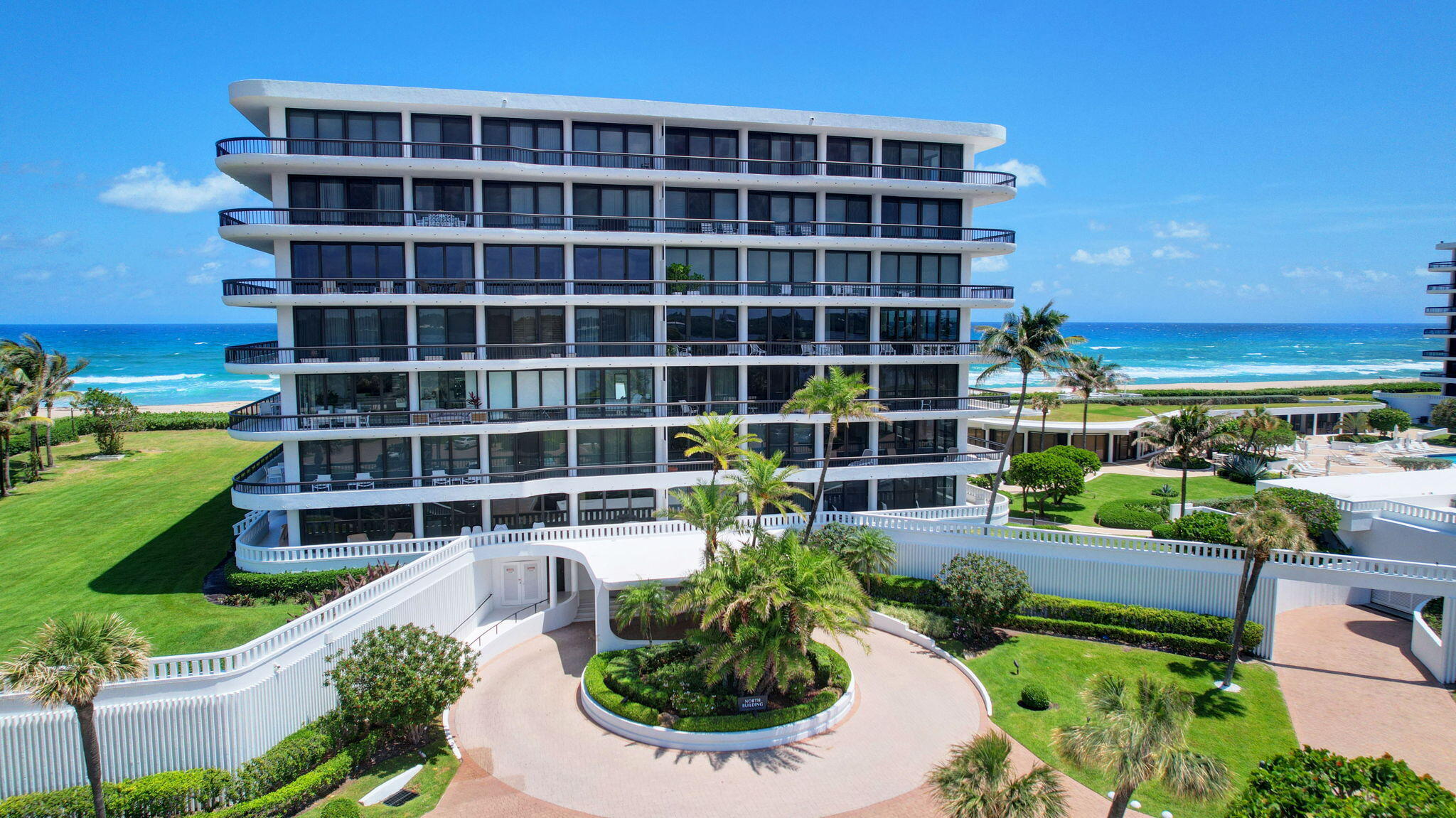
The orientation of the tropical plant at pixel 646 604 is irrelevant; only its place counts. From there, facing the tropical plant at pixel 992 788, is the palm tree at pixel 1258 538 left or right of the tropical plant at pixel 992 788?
left

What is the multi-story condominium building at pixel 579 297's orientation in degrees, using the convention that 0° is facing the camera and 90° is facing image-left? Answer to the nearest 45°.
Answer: approximately 0°

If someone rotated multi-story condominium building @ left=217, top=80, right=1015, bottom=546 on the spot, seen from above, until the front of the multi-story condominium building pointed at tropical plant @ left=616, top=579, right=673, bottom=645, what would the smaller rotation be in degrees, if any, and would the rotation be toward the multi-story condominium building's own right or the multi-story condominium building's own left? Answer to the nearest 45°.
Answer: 0° — it already faces it

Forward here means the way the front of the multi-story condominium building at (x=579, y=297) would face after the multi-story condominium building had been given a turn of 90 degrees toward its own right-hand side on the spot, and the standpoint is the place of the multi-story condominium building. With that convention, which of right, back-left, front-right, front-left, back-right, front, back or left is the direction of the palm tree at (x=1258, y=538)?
back-left

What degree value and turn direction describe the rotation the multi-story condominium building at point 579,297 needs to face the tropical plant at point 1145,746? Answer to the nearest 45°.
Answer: approximately 45° to its left

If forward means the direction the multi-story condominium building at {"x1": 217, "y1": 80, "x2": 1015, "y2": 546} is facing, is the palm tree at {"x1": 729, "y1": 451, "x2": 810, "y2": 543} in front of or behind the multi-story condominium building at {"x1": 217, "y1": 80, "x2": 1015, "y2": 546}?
in front

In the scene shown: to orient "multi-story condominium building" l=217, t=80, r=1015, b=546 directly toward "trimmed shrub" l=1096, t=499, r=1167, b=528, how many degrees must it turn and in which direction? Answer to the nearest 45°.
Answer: approximately 90° to its left

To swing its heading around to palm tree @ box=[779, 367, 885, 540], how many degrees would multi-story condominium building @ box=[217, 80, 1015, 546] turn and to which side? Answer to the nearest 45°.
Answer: approximately 45° to its left

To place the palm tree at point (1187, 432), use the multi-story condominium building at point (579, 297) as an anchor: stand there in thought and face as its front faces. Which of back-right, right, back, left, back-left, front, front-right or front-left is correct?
left

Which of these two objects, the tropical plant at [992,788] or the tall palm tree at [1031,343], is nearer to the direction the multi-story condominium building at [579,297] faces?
the tropical plant

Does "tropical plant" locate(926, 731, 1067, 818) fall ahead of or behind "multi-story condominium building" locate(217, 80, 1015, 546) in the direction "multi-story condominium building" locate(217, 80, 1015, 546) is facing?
ahead

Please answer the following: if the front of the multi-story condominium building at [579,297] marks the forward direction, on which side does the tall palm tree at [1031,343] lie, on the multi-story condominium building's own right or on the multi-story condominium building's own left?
on the multi-story condominium building's own left
